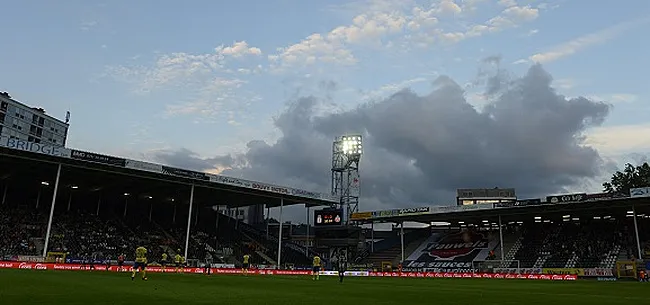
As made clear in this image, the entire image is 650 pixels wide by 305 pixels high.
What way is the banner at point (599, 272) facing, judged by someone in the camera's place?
facing the viewer
